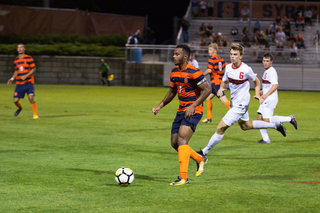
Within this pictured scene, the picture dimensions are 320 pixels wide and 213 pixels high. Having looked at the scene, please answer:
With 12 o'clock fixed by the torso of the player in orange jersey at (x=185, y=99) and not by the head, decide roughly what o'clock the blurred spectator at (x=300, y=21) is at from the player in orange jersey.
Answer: The blurred spectator is roughly at 5 o'clock from the player in orange jersey.

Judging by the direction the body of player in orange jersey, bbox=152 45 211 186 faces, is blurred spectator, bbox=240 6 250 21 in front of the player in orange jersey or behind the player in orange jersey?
behind

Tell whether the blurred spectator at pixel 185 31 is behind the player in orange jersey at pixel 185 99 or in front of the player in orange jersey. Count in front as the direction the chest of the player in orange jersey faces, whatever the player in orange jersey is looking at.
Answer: behind

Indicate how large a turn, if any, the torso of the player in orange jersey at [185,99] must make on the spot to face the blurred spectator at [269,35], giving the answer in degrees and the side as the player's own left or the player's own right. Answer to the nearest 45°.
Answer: approximately 135° to the player's own right

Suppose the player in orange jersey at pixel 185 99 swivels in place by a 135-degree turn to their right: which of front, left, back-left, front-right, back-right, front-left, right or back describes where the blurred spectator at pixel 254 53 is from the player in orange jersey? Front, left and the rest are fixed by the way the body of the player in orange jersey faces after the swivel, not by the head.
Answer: front

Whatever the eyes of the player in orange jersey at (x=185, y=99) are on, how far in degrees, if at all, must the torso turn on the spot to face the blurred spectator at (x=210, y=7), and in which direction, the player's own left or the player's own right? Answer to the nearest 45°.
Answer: approximately 135° to the player's own right

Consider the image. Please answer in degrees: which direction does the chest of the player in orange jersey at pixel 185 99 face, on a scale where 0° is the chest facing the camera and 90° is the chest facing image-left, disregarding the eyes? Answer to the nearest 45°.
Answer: approximately 45°

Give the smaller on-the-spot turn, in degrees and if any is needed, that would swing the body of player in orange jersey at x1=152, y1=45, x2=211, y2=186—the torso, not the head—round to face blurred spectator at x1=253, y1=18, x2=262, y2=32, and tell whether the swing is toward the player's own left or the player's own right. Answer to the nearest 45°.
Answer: approximately 135° to the player's own right

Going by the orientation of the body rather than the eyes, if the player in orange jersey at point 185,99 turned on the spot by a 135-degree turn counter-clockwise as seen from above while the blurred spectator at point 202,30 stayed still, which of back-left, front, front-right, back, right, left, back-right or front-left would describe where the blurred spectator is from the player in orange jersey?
left

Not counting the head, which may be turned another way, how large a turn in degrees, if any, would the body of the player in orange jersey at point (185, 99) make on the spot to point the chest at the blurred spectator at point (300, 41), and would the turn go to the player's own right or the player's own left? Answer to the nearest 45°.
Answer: approximately 135° to the player's own right
